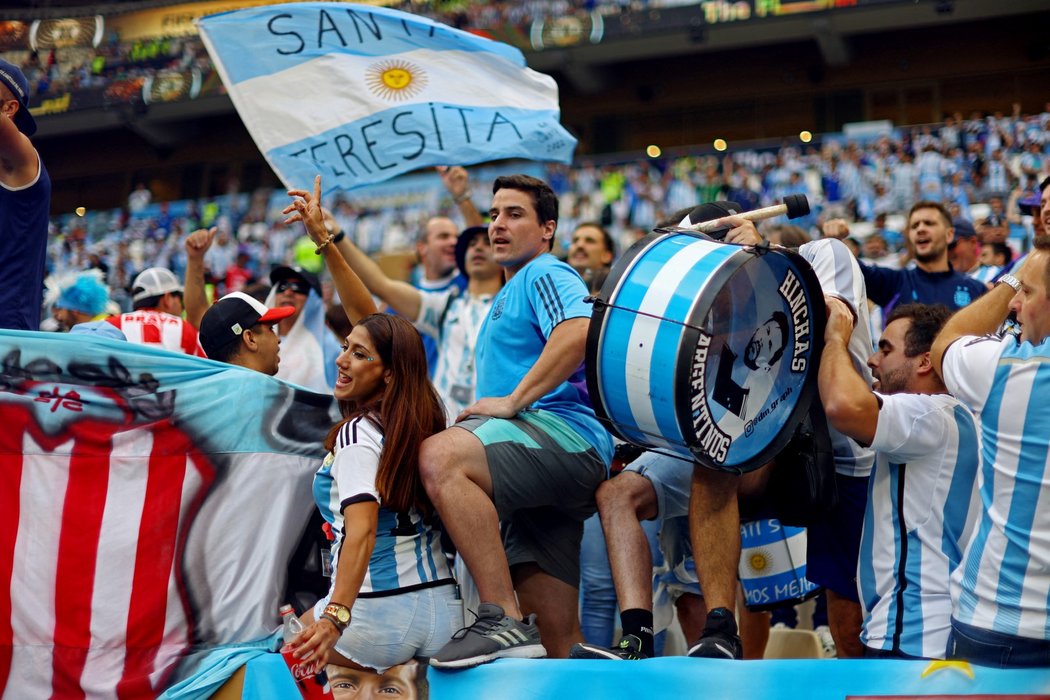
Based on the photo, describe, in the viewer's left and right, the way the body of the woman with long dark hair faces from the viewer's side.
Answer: facing away from the viewer and to the left of the viewer

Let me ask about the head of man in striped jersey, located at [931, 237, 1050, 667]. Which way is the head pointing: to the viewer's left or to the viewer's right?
to the viewer's left

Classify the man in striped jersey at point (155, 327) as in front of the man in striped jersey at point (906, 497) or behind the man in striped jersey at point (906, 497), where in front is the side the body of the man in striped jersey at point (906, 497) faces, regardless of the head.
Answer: in front

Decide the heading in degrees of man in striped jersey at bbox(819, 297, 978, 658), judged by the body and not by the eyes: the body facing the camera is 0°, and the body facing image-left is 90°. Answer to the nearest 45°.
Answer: approximately 90°

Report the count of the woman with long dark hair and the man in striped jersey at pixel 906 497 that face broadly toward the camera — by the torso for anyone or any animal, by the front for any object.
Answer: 0

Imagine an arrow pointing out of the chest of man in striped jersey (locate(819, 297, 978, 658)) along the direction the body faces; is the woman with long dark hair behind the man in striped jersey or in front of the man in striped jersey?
in front

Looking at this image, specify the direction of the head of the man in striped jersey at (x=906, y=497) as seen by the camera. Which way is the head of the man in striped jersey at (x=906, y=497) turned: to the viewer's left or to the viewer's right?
to the viewer's left
